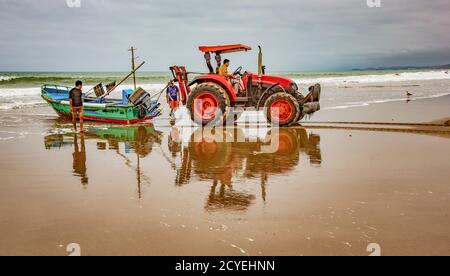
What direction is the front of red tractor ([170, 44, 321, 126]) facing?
to the viewer's right

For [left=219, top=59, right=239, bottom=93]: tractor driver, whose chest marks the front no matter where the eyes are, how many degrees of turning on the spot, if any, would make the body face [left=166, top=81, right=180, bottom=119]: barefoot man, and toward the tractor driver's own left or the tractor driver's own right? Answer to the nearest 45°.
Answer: approximately 135° to the tractor driver's own left

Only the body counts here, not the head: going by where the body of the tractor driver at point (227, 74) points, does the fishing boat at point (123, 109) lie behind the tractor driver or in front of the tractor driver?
behind

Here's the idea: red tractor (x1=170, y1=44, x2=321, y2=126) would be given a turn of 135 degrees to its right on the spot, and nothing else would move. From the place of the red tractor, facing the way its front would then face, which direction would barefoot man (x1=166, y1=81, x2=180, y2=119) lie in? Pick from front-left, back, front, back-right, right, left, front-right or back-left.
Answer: right

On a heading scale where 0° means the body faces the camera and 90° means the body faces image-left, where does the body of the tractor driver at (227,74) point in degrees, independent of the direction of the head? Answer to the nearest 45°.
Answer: approximately 270°

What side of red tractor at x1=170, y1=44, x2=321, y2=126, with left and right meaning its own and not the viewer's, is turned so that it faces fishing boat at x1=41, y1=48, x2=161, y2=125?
back
